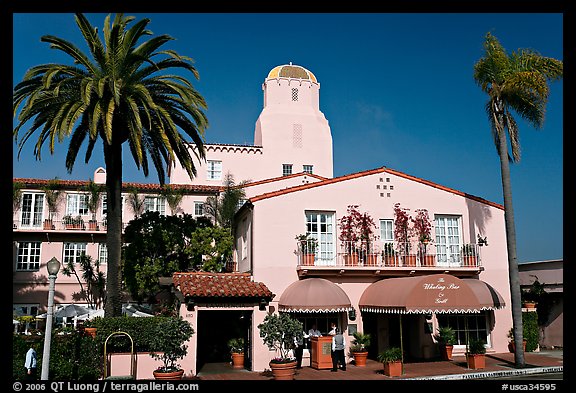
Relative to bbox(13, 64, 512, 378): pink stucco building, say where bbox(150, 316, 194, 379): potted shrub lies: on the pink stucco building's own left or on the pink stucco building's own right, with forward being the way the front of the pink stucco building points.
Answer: on the pink stucco building's own right

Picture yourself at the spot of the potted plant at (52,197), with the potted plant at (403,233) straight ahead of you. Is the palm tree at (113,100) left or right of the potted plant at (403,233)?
right

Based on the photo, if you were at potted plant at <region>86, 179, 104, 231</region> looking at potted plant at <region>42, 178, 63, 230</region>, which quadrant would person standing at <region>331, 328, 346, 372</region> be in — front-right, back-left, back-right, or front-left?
back-left

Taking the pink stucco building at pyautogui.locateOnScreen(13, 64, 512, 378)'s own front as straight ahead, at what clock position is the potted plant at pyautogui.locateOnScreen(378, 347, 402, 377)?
The potted plant is roughly at 12 o'clock from the pink stucco building.

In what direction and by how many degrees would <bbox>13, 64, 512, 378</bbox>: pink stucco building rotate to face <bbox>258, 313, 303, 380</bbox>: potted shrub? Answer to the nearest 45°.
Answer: approximately 45° to its right

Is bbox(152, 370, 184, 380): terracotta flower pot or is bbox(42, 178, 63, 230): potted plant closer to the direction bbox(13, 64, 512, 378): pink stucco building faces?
the terracotta flower pot

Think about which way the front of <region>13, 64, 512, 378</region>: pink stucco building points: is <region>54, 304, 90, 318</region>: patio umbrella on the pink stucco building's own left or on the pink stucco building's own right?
on the pink stucco building's own right

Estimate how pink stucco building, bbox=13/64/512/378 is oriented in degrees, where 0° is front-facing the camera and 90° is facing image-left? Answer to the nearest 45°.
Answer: approximately 0°
